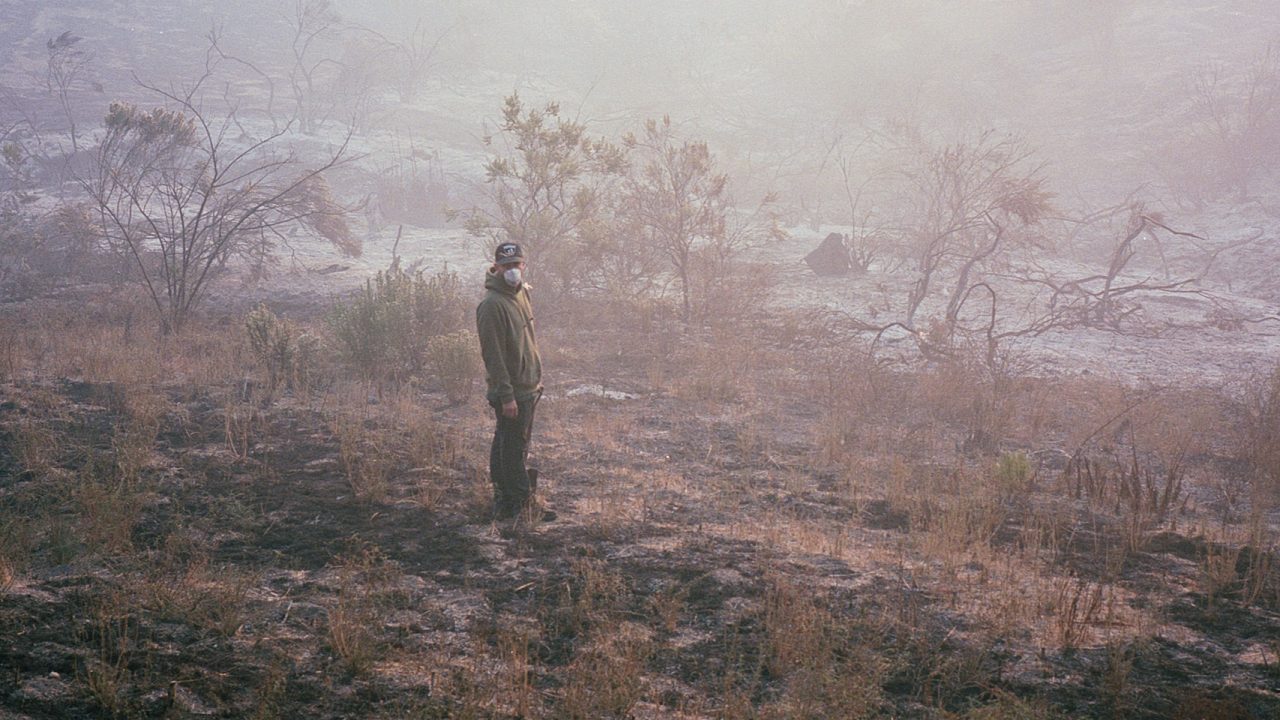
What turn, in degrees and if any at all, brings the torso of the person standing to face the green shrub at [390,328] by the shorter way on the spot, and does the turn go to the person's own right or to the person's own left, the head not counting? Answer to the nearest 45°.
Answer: approximately 135° to the person's own left

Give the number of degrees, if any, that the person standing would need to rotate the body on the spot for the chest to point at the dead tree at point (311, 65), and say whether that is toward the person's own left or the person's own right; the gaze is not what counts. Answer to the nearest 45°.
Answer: approximately 135° to the person's own left

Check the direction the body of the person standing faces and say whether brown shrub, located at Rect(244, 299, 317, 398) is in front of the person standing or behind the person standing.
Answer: behind

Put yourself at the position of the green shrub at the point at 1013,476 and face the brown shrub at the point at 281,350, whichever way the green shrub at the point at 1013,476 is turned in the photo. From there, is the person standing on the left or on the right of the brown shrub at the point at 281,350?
left

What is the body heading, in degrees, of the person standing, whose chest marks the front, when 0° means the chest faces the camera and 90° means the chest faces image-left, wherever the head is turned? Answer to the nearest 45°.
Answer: approximately 315°

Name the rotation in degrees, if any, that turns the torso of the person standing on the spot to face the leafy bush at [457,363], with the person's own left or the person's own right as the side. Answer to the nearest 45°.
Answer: approximately 135° to the person's own left

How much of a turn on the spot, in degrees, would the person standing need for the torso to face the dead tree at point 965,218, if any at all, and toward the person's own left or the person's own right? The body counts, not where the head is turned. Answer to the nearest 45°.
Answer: approximately 90° to the person's own left

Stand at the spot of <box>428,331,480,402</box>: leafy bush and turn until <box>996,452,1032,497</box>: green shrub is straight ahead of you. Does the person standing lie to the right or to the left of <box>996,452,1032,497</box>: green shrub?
right

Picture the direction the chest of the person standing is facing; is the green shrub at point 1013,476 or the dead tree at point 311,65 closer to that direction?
the green shrub
